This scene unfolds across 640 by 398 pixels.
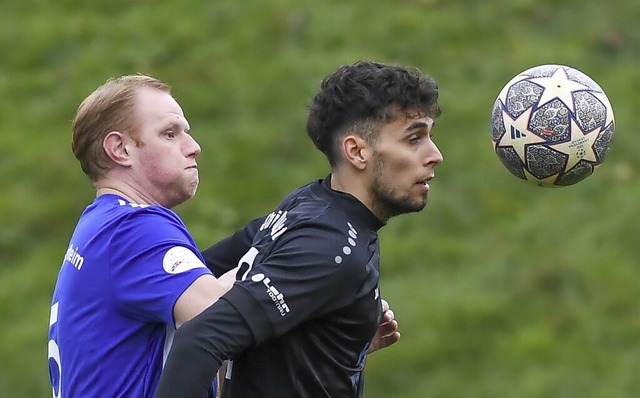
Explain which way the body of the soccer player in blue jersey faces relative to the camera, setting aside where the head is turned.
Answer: to the viewer's right

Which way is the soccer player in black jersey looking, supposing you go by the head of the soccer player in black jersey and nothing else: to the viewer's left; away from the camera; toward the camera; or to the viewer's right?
to the viewer's right

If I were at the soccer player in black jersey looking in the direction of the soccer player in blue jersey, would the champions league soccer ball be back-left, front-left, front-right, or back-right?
back-right

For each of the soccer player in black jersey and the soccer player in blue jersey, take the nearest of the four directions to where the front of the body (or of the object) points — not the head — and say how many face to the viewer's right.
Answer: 2

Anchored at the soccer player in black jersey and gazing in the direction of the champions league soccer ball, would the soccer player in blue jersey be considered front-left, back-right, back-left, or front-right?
back-left

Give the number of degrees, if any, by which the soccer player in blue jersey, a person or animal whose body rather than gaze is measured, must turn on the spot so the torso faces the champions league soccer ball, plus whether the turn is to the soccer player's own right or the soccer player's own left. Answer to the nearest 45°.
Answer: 0° — they already face it

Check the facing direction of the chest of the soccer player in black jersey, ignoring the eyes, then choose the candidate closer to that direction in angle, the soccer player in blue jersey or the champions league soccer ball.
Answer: the champions league soccer ball

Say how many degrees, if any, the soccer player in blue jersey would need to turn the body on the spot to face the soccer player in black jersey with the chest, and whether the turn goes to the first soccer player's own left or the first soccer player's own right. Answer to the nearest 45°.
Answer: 0° — they already face them

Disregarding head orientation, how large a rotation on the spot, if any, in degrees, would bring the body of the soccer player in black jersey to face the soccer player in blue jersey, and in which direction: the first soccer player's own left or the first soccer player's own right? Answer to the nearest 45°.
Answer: approximately 180°

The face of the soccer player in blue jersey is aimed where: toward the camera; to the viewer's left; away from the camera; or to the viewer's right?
to the viewer's right

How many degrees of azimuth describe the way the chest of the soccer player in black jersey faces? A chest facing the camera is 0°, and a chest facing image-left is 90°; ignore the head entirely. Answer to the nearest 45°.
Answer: approximately 270°
